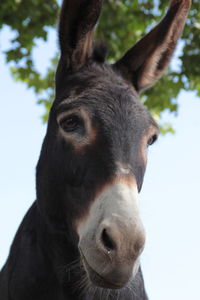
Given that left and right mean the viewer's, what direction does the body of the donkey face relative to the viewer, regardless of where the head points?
facing the viewer and to the right of the viewer
